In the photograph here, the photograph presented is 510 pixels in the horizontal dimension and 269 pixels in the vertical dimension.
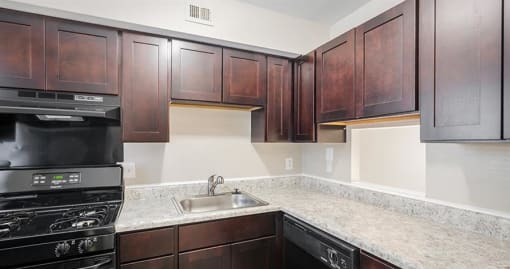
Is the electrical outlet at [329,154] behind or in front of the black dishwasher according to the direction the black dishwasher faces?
behind

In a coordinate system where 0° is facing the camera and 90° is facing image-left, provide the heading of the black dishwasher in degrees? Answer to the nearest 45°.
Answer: approximately 45°

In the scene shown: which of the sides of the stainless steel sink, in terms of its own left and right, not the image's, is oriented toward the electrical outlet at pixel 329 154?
left

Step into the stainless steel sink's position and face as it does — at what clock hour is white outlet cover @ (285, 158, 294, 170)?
The white outlet cover is roughly at 8 o'clock from the stainless steel sink.

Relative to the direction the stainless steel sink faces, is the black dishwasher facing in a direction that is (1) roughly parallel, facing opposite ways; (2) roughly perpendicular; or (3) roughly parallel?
roughly perpendicular

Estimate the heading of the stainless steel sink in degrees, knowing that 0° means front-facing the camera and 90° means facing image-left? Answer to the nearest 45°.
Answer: approximately 0°
